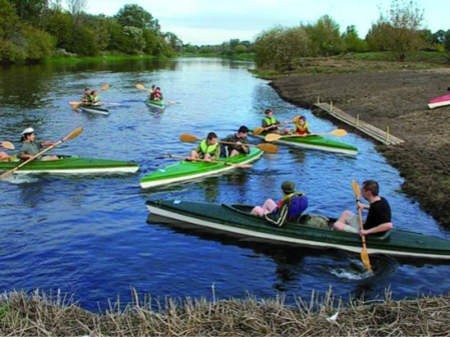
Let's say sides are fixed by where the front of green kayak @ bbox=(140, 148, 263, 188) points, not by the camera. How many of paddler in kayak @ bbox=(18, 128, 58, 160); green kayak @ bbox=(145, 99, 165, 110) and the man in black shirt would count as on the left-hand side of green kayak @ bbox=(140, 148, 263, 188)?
1

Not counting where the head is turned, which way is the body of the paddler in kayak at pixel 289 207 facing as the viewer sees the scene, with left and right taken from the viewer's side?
facing to the left of the viewer

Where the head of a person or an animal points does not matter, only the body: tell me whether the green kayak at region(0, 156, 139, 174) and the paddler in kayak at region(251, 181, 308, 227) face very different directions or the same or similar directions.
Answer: very different directions

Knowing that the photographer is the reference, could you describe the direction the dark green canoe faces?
facing to the left of the viewer

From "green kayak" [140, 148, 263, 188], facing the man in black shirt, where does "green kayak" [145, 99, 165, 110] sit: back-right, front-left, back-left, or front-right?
back-left

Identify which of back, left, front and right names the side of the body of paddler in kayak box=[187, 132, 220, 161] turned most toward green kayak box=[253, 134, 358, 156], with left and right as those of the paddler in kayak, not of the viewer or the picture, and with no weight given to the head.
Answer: back

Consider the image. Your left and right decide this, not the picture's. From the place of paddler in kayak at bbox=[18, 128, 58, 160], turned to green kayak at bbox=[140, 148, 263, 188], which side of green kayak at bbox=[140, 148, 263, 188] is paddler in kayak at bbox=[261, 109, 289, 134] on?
left

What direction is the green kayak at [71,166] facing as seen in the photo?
to the viewer's right

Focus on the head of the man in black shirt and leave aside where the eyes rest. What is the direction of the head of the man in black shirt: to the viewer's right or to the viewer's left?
to the viewer's left

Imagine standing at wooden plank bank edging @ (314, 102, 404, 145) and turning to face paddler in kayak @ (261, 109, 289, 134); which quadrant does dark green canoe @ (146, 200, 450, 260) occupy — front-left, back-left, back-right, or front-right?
front-left

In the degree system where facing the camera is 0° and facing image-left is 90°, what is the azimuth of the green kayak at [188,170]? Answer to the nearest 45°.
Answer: approximately 45°

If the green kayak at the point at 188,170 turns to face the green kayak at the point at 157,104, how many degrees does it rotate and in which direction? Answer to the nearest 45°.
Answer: approximately 135° to its right

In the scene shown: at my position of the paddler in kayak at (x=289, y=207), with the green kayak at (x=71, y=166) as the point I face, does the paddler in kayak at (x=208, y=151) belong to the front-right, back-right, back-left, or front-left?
front-right
